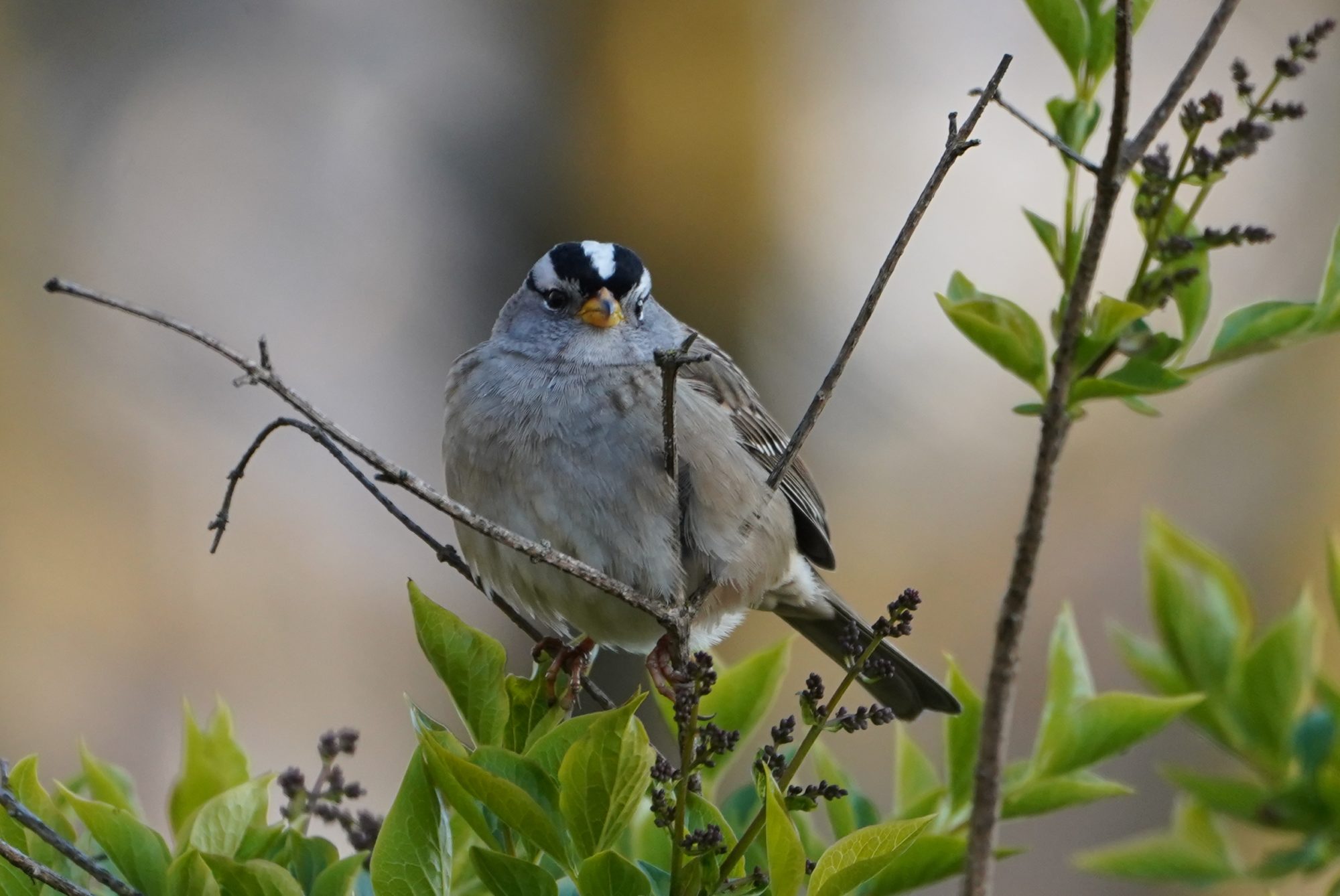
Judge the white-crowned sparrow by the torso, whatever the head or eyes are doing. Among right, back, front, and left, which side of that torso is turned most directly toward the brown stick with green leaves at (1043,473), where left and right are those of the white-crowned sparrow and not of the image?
left

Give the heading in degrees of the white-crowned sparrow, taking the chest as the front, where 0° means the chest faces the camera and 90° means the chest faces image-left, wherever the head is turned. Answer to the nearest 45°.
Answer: approximately 45°

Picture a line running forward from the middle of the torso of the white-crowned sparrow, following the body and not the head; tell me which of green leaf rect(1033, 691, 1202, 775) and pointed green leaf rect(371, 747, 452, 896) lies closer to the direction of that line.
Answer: the pointed green leaf

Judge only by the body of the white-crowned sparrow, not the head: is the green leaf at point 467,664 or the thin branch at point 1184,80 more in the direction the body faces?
the green leaf

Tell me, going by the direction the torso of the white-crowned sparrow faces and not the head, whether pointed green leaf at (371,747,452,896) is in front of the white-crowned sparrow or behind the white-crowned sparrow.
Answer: in front

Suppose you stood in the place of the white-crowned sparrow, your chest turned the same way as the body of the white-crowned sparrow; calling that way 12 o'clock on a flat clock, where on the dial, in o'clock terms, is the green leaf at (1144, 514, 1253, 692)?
The green leaf is roughly at 8 o'clock from the white-crowned sparrow.

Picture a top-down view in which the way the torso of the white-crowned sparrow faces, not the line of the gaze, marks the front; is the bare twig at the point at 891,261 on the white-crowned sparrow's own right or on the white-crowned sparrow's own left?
on the white-crowned sparrow's own left
